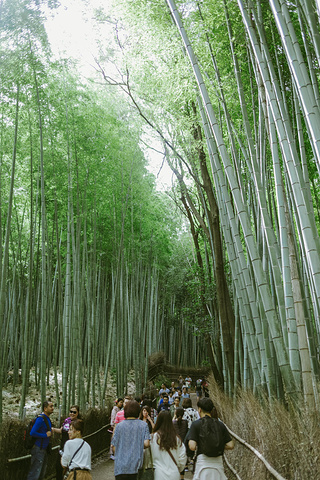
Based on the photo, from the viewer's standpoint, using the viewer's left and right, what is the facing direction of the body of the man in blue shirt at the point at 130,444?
facing away from the viewer

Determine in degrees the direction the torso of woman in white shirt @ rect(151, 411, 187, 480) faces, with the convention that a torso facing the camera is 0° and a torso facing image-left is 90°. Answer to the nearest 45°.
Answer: approximately 180°

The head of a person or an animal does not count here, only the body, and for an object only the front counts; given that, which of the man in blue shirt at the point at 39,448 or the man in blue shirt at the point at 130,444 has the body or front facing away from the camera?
the man in blue shirt at the point at 130,444

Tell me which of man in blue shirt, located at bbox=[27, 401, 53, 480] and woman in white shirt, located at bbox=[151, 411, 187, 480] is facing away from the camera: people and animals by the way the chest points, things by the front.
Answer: the woman in white shirt

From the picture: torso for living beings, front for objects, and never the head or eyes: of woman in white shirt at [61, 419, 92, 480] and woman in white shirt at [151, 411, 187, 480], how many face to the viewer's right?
0

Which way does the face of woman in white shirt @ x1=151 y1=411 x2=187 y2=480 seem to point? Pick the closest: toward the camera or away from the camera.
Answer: away from the camera

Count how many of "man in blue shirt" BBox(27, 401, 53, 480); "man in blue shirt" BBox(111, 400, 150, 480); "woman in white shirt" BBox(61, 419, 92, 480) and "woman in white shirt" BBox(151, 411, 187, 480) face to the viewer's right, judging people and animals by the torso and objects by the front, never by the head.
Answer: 1

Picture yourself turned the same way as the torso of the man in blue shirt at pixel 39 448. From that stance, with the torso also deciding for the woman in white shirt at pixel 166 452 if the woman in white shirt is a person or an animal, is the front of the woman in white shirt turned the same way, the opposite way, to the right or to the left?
to the left

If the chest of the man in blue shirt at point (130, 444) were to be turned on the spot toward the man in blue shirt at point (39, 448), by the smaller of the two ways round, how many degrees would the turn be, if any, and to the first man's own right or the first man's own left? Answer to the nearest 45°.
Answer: approximately 45° to the first man's own left

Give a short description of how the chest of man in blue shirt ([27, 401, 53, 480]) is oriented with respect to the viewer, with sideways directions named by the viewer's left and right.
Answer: facing to the right of the viewer
